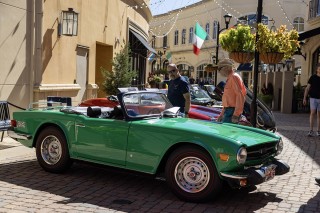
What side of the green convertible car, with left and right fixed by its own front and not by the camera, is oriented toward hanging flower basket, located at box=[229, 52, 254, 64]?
left

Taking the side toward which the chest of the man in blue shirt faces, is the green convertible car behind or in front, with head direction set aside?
in front

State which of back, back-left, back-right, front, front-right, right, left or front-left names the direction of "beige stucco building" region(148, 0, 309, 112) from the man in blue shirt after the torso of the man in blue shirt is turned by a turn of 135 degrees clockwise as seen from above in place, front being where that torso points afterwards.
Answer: front

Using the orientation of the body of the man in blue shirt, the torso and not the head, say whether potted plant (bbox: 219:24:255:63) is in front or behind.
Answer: behind

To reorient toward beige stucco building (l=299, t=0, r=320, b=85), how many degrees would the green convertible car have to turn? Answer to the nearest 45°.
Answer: approximately 90° to its left

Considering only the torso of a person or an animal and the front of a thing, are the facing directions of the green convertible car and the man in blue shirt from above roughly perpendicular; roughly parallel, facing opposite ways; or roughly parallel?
roughly perpendicular

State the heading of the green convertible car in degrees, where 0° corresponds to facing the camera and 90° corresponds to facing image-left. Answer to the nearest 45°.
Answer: approximately 315°

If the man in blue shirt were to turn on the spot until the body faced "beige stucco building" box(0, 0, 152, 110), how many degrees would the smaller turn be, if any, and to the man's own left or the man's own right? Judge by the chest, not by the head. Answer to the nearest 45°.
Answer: approximately 90° to the man's own right

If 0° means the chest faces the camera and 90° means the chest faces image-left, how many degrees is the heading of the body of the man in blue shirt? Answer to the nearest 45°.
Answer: approximately 45°

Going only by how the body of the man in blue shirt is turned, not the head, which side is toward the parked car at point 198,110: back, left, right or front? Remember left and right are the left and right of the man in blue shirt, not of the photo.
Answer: back
